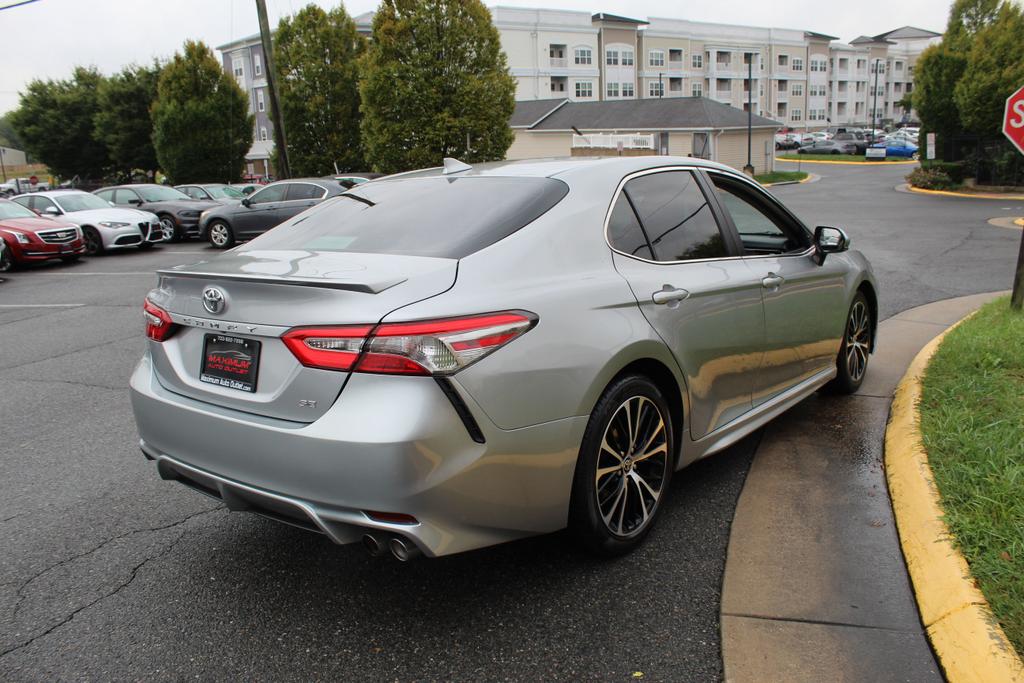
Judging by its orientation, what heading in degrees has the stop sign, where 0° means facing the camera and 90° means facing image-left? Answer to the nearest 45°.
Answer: approximately 0°

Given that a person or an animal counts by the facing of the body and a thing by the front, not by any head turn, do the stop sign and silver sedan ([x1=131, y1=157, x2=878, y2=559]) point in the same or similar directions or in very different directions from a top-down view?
very different directions

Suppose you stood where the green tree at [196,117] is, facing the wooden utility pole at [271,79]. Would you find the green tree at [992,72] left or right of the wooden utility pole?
left

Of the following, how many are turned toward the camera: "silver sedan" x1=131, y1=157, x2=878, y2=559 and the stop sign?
1

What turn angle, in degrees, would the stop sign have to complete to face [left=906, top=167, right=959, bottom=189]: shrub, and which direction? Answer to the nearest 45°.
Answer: approximately 180°

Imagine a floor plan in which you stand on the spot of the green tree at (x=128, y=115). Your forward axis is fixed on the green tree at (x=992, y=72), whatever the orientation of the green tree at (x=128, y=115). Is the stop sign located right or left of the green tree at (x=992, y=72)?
right

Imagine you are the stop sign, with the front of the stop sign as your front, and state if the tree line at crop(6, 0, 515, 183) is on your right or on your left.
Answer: on your right
